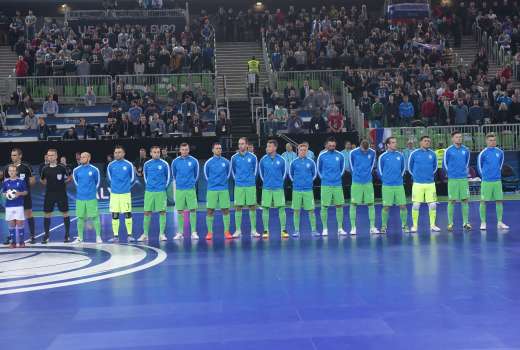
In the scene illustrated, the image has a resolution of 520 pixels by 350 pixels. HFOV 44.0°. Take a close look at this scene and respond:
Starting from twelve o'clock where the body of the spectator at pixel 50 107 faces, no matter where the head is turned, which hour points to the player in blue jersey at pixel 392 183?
The player in blue jersey is roughly at 11 o'clock from the spectator.

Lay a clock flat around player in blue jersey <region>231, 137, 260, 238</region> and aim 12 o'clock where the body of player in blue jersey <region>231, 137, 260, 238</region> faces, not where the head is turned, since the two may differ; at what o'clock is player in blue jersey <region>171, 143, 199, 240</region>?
player in blue jersey <region>171, 143, 199, 240</region> is roughly at 3 o'clock from player in blue jersey <region>231, 137, 260, 238</region>.

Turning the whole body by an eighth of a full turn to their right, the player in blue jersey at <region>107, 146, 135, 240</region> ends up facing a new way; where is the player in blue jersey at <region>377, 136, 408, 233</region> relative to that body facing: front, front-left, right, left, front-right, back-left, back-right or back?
back-left

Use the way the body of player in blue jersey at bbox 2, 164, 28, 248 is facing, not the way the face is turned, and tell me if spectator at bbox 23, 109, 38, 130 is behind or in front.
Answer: behind

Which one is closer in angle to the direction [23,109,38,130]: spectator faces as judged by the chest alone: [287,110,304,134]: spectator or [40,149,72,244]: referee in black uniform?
the referee in black uniform

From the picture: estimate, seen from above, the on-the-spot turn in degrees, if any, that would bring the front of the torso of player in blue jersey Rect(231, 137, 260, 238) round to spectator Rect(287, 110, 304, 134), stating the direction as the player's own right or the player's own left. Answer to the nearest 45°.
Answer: approximately 180°

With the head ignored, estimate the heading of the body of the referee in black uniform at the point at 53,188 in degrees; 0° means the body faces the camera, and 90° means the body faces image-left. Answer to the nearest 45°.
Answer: approximately 0°

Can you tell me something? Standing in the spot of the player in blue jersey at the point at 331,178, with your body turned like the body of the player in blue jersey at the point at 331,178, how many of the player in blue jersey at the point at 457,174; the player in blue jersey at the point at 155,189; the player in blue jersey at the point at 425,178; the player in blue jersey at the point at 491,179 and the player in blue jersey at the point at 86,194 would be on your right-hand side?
2

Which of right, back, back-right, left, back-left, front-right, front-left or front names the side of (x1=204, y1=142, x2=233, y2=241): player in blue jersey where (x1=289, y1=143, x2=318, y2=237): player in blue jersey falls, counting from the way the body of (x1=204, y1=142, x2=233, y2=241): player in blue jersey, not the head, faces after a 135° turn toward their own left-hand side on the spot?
front-right

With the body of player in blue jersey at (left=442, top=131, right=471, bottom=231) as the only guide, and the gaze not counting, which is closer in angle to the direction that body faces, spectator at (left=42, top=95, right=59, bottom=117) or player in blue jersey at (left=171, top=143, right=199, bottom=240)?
the player in blue jersey

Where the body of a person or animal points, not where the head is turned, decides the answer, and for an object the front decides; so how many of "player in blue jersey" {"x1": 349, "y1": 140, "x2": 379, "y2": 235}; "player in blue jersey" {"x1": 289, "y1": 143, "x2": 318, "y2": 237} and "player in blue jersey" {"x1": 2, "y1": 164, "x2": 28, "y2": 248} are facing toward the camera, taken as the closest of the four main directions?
3

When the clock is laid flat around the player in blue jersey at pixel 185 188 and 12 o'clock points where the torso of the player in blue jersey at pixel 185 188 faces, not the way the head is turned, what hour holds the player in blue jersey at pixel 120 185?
the player in blue jersey at pixel 120 185 is roughly at 3 o'clock from the player in blue jersey at pixel 185 188.

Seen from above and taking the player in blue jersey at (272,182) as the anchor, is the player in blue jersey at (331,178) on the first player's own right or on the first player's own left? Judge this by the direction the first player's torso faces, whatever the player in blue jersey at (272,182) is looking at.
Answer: on the first player's own left

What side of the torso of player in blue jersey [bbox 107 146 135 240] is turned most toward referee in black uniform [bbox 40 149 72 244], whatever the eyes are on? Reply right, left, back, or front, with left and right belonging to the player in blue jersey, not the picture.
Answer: right

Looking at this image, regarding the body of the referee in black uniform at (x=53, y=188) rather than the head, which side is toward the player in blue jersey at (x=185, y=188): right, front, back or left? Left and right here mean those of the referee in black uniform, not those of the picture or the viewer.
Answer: left

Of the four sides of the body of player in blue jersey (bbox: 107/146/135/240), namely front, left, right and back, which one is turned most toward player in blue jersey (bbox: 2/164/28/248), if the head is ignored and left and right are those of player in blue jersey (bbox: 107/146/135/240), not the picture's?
right

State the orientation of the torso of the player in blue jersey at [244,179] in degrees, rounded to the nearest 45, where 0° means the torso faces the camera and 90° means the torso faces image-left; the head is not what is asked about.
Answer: approximately 0°
